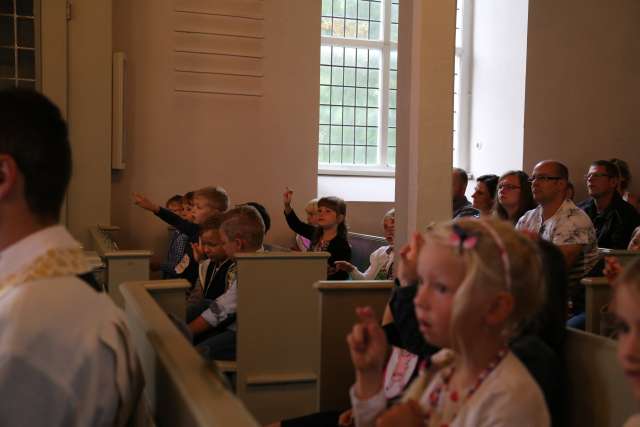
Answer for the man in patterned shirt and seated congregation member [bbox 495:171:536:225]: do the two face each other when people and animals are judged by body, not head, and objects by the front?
no

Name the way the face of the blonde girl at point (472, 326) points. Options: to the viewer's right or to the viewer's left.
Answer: to the viewer's left

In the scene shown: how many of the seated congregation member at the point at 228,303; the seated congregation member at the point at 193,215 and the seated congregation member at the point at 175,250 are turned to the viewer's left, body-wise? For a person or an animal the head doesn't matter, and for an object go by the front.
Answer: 3

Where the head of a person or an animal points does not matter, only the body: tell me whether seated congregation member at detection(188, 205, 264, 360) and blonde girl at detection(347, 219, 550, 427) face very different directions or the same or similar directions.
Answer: same or similar directions

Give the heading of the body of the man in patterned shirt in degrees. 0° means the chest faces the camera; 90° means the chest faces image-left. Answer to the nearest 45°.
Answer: approximately 45°

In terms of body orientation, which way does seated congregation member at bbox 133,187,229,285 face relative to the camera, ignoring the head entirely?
to the viewer's left

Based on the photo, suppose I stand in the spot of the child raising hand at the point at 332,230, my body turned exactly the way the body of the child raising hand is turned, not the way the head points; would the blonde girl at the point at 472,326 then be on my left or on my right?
on my left

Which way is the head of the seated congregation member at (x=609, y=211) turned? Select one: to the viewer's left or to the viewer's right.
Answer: to the viewer's left

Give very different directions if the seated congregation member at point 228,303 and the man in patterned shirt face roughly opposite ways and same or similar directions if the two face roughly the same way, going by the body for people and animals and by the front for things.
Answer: same or similar directions

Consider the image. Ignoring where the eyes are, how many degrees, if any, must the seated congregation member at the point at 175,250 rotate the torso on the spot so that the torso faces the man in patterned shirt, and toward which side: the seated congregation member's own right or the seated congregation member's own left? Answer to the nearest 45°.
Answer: approximately 135° to the seated congregation member's own left

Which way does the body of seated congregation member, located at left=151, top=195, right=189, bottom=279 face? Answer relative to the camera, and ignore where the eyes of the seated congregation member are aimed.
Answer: to the viewer's left

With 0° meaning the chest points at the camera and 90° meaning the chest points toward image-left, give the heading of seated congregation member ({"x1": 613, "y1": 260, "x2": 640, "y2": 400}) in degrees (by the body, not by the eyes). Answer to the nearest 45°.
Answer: approximately 45°

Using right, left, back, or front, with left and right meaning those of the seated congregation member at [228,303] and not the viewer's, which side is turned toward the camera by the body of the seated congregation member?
left

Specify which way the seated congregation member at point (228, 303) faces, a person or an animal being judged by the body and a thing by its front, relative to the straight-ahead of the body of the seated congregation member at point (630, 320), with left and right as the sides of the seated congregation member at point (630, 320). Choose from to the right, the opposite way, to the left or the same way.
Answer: the same way
